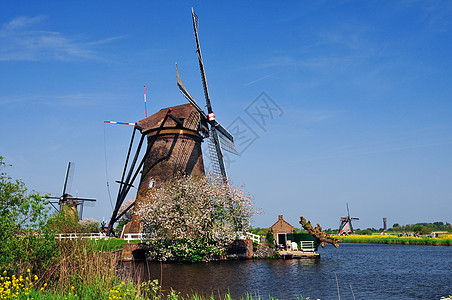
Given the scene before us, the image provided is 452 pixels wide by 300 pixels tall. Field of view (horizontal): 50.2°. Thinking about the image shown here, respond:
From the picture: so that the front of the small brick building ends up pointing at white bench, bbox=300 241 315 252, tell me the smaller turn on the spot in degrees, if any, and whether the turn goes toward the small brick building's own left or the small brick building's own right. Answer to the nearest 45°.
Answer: approximately 45° to the small brick building's own left

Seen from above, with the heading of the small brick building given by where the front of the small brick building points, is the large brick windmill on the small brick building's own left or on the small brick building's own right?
on the small brick building's own right

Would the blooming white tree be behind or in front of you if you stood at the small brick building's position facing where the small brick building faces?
in front

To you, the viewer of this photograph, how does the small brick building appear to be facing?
facing the viewer

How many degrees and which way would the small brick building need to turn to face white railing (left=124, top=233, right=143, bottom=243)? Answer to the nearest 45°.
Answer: approximately 45° to its right
